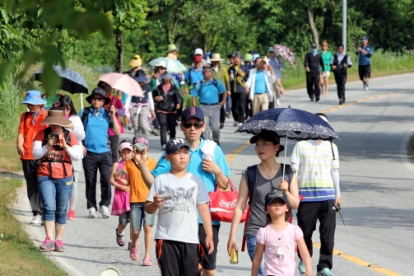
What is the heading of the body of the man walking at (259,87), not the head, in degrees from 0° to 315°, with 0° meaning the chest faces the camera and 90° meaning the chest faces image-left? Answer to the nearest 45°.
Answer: approximately 0°

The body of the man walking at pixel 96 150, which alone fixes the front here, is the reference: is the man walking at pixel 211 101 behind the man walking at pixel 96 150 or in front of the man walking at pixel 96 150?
behind

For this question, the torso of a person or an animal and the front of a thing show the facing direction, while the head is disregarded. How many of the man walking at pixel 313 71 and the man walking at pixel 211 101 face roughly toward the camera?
2

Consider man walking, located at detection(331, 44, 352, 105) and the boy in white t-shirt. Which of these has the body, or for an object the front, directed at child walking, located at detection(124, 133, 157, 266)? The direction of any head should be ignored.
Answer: the man walking
